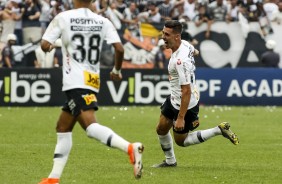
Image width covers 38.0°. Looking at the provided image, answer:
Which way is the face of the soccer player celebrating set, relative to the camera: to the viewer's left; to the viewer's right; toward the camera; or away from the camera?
to the viewer's left

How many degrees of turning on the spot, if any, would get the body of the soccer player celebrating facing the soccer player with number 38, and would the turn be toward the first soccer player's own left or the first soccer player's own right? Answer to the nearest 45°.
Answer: approximately 45° to the first soccer player's own left

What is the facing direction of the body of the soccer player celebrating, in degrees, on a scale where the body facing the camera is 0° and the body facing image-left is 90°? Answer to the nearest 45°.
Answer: approximately 90°

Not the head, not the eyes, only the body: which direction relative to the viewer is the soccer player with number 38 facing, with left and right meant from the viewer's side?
facing away from the viewer and to the left of the viewer

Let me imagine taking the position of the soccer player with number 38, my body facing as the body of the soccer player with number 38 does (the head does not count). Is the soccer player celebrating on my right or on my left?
on my right
